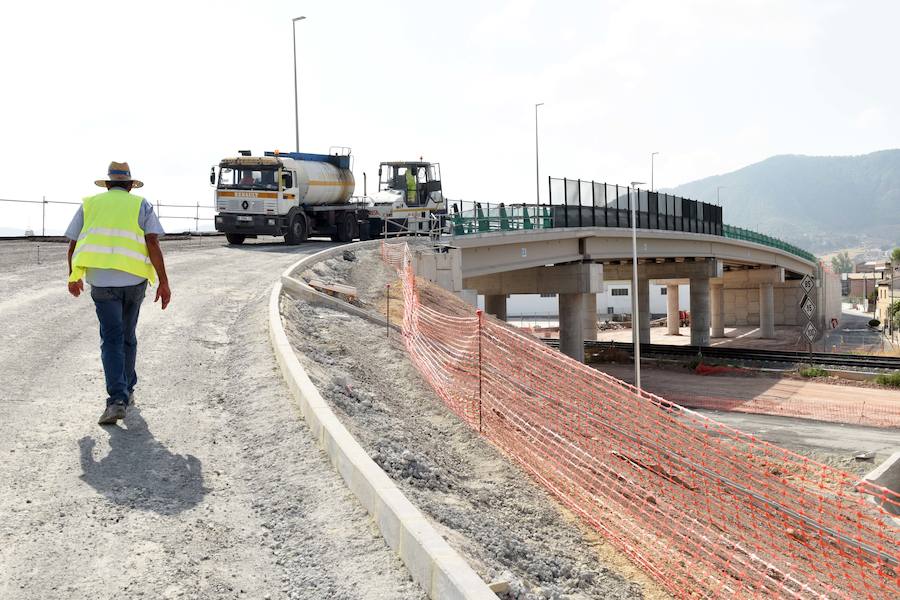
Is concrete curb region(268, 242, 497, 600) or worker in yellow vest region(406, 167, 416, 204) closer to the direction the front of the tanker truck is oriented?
the concrete curb

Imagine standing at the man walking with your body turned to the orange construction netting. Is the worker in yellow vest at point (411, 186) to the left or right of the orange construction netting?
left

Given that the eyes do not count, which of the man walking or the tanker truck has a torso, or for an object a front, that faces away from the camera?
the man walking

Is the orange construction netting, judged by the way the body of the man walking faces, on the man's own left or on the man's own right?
on the man's own right

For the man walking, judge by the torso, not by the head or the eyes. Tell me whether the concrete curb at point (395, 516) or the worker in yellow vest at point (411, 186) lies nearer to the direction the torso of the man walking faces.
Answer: the worker in yellow vest

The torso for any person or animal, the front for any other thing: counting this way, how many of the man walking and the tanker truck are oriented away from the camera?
1

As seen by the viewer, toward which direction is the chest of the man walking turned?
away from the camera

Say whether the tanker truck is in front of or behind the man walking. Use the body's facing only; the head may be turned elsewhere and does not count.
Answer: in front

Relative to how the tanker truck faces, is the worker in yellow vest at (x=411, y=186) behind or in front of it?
behind

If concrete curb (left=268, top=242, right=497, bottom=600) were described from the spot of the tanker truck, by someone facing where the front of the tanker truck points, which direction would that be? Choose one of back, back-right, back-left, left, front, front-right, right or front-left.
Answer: front-left

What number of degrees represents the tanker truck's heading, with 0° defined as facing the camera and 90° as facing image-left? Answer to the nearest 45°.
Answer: approximately 45°

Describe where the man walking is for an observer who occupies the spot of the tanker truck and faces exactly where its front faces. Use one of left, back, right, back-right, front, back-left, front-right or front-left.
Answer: front-left

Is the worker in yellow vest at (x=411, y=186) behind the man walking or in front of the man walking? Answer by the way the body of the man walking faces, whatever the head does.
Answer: in front
